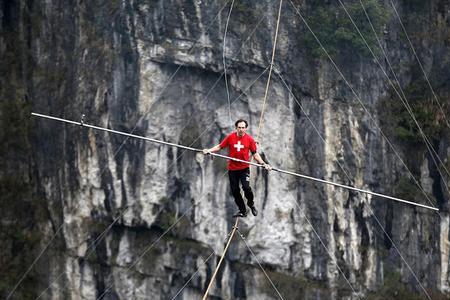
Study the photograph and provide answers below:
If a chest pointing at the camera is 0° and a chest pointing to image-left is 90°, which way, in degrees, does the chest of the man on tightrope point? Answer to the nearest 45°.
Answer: approximately 0°
